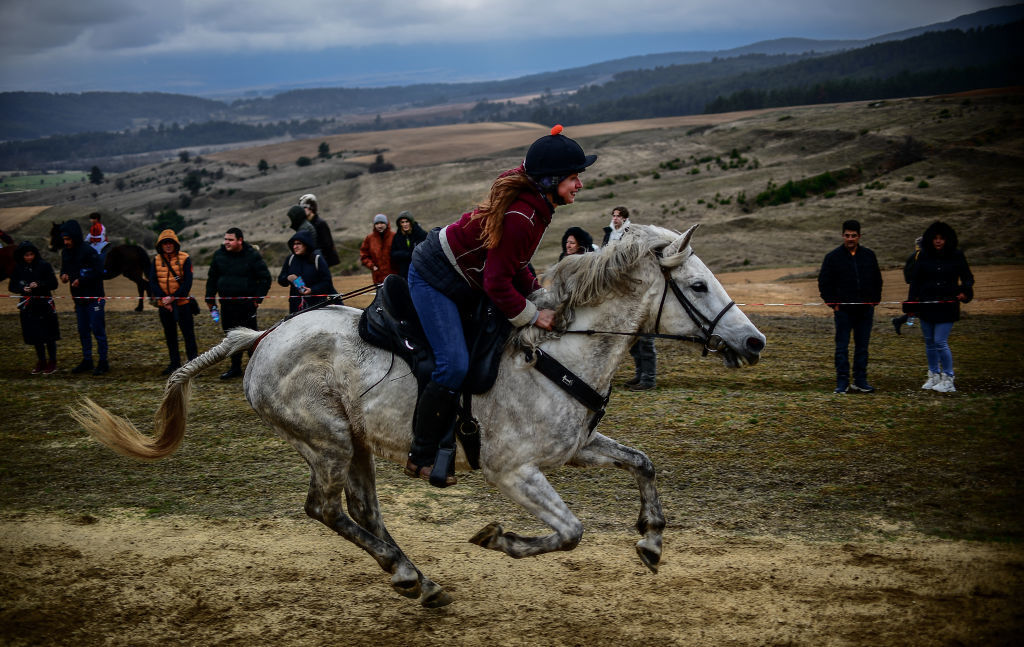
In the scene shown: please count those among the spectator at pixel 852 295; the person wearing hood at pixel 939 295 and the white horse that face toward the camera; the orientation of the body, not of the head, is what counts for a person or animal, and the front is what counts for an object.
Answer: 2

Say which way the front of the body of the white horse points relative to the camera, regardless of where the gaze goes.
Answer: to the viewer's right

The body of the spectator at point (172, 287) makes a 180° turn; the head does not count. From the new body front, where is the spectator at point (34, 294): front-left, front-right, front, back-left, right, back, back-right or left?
front-left

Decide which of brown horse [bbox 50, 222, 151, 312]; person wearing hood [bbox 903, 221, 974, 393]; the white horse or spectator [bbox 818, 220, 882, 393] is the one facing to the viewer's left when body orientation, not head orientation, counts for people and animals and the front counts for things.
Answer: the brown horse

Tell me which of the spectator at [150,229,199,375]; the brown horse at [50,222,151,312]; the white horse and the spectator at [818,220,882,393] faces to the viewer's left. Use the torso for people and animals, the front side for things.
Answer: the brown horse

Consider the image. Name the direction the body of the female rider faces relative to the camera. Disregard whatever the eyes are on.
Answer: to the viewer's right

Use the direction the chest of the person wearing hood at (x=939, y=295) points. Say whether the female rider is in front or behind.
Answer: in front

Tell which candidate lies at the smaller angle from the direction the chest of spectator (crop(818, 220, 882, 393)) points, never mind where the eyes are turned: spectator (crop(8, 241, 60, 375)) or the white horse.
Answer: the white horse

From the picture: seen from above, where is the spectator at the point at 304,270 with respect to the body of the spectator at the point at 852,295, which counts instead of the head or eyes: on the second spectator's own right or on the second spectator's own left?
on the second spectator's own right

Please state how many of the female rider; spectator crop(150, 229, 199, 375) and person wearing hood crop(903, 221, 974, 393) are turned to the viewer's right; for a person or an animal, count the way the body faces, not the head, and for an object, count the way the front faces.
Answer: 1

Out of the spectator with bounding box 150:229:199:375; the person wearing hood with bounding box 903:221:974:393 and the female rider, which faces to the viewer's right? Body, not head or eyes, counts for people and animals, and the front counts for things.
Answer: the female rider

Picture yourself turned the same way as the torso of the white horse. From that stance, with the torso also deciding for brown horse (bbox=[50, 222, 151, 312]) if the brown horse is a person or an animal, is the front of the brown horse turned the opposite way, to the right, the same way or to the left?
the opposite way

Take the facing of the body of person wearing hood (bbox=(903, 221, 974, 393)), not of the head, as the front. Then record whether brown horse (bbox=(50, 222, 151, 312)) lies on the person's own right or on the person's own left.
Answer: on the person's own right
